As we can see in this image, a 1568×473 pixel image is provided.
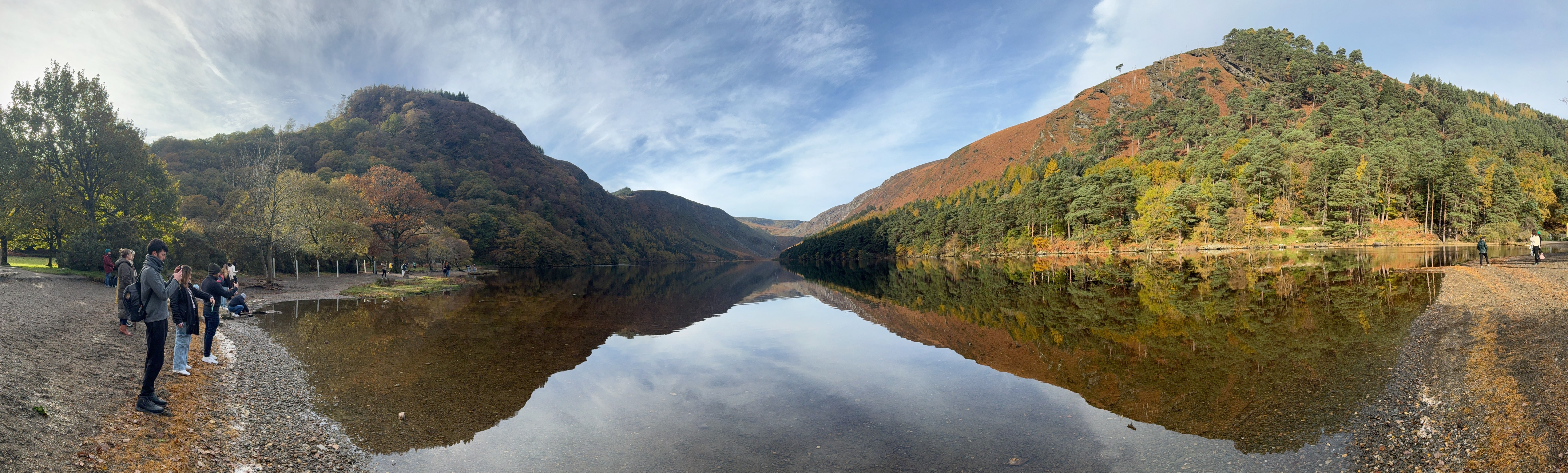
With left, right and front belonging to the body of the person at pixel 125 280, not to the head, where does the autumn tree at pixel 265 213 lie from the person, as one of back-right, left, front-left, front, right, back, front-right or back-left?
left

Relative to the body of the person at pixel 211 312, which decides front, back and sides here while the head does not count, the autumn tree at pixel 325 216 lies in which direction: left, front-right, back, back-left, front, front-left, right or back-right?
left

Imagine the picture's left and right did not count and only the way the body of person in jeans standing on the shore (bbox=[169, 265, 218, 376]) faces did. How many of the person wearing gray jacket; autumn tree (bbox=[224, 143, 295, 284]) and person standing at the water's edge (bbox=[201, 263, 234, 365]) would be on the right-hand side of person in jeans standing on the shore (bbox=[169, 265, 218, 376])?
1

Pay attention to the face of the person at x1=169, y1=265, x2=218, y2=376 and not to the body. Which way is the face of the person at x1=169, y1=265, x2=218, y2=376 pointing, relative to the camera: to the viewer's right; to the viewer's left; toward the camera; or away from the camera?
to the viewer's right

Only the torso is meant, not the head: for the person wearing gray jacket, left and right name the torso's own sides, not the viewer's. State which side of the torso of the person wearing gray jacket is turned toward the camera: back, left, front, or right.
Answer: right

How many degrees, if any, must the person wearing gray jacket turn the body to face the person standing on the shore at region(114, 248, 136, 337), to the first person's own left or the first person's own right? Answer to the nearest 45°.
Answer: approximately 90° to the first person's own left

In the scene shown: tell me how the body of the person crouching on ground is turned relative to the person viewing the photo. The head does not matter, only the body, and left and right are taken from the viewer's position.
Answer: facing to the right of the viewer

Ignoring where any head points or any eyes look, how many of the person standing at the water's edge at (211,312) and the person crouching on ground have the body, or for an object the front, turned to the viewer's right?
2

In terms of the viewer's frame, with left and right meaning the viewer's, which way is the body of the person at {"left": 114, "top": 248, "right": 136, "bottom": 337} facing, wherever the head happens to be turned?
facing to the right of the viewer

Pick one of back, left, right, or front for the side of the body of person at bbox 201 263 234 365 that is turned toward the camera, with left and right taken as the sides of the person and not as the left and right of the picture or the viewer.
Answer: right

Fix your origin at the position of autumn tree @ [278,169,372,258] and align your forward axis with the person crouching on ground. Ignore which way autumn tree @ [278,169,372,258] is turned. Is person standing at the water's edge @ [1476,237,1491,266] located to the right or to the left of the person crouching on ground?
left
